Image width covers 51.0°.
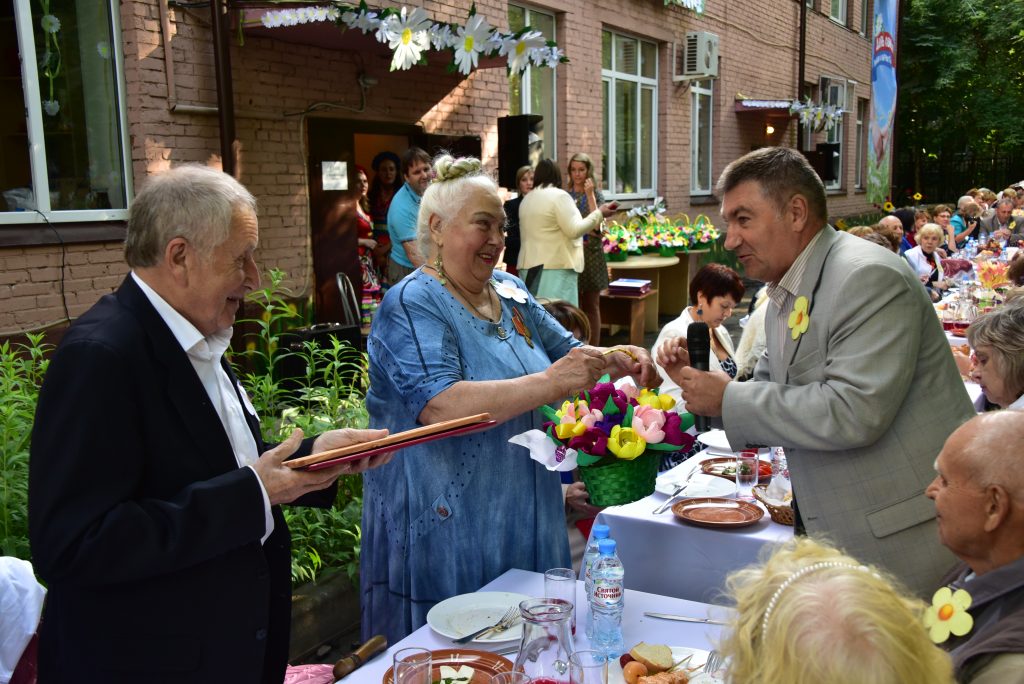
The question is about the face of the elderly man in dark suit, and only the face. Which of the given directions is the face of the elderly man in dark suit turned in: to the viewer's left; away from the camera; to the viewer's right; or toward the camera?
to the viewer's right

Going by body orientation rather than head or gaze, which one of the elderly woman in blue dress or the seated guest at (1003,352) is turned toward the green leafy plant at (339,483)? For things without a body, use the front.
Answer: the seated guest

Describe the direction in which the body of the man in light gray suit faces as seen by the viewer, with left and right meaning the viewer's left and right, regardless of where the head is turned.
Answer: facing to the left of the viewer

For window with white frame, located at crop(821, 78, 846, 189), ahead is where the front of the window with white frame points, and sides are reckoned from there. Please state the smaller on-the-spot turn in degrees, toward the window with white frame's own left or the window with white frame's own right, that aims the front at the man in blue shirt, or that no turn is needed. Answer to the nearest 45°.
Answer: approximately 45° to the window with white frame's own right

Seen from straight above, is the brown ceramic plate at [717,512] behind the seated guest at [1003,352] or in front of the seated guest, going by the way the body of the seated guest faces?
in front

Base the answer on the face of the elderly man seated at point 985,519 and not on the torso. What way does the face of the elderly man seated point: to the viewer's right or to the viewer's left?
to the viewer's left

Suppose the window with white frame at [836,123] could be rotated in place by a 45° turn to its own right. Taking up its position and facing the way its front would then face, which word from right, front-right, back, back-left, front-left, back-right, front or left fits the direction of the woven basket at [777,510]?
front

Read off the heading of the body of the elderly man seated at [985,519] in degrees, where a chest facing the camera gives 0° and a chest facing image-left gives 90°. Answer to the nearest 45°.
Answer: approximately 90°

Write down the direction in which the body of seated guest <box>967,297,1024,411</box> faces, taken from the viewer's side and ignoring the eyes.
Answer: to the viewer's left

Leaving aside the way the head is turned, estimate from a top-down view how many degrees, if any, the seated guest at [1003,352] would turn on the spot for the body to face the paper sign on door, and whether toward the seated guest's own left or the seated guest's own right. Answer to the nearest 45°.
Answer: approximately 45° to the seated guest's own right
